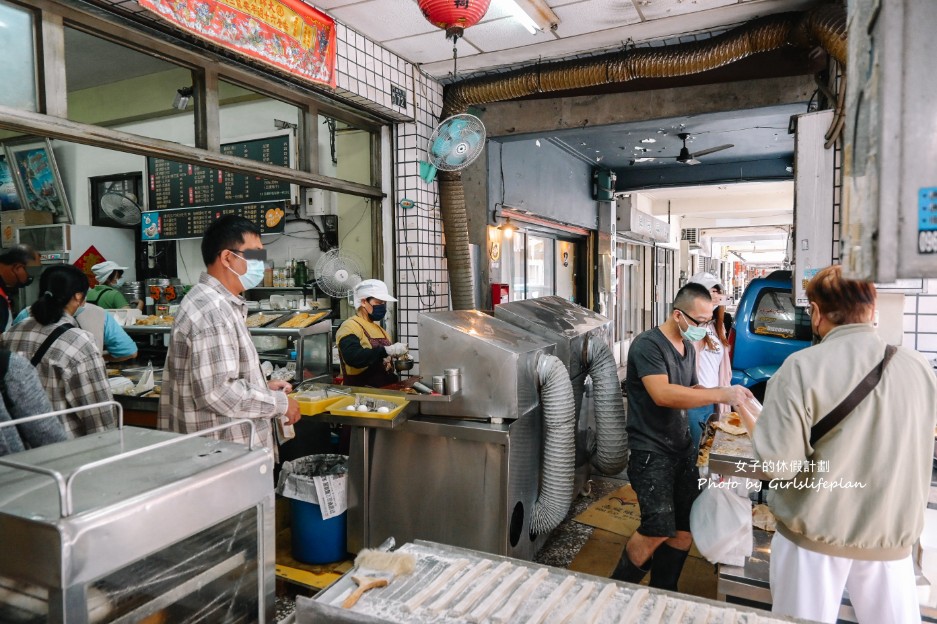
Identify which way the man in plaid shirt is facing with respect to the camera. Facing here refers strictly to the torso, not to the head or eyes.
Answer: to the viewer's right

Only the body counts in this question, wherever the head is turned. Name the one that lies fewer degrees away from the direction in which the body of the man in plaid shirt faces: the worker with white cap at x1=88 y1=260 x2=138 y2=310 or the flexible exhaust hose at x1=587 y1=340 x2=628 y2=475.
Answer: the flexible exhaust hose

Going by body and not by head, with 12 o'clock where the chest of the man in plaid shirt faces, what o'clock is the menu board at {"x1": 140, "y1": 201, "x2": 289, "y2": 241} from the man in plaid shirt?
The menu board is roughly at 9 o'clock from the man in plaid shirt.

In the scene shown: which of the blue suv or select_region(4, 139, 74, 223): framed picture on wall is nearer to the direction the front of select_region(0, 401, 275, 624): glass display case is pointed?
the blue suv

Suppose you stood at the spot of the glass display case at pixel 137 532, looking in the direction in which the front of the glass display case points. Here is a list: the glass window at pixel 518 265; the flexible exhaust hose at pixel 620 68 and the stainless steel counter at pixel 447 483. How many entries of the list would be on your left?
3

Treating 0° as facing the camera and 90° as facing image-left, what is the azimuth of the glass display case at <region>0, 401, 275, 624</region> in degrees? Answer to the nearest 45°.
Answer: approximately 315°

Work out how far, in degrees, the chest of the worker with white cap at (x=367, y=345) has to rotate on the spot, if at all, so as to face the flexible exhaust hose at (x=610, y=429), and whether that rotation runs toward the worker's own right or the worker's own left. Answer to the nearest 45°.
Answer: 0° — they already face it

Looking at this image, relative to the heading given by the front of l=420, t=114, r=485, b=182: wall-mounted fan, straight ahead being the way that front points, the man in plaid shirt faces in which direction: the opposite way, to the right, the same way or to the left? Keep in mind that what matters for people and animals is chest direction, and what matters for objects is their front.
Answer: to the left

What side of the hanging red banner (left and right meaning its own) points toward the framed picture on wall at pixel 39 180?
back

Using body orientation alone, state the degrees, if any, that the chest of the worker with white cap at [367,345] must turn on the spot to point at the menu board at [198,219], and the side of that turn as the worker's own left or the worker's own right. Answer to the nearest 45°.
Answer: approximately 180°

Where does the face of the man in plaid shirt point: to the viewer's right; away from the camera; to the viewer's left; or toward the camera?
to the viewer's right
